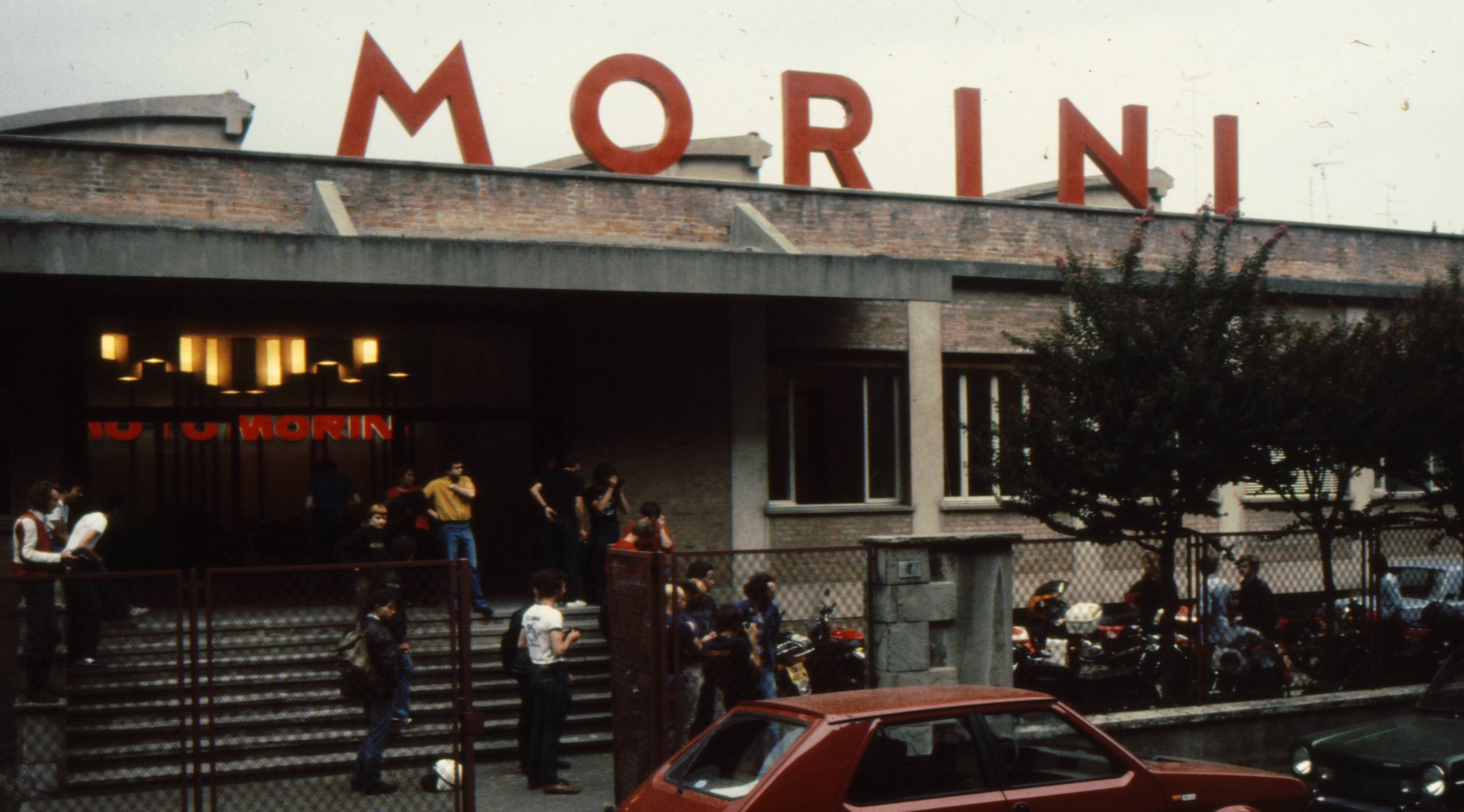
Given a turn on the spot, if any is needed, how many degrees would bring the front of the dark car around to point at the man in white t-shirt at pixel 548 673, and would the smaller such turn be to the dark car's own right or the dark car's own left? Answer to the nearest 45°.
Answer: approximately 45° to the dark car's own right

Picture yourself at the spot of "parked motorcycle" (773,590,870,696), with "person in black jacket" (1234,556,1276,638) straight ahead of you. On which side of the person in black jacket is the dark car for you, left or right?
right

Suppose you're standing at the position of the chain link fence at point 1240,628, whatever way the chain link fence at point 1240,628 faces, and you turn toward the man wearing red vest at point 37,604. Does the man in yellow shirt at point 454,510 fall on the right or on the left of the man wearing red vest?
right

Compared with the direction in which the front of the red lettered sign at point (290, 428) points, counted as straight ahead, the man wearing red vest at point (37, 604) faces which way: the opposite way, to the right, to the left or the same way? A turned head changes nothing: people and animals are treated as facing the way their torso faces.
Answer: to the left

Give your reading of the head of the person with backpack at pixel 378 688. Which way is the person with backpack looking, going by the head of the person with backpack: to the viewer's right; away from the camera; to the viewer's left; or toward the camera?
to the viewer's right

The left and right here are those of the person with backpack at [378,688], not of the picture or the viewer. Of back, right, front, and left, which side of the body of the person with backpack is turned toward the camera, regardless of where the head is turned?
right

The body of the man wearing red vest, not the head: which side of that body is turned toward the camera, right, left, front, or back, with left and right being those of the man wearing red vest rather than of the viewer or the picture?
right

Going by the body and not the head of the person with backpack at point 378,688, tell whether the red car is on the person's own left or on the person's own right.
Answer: on the person's own right
